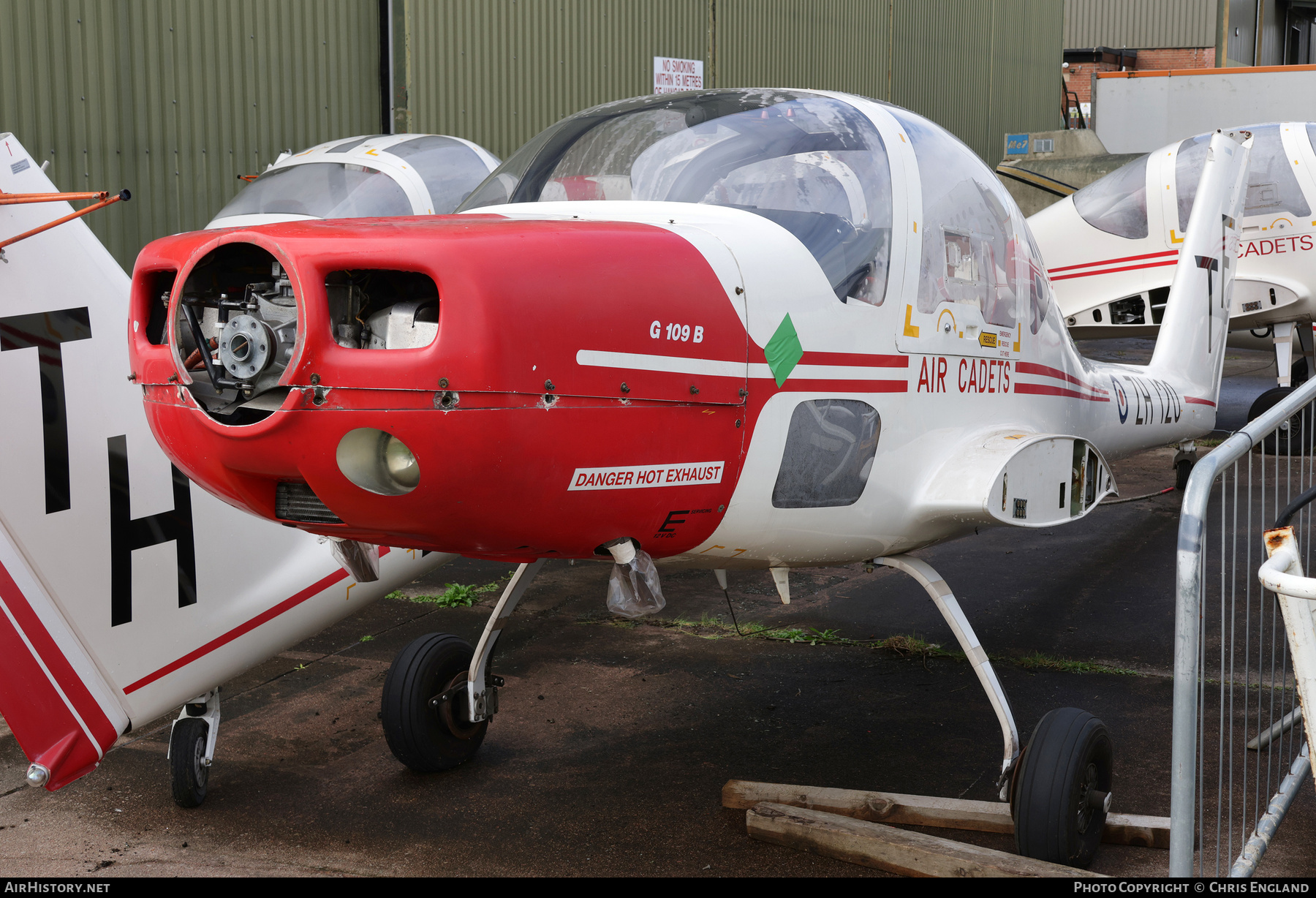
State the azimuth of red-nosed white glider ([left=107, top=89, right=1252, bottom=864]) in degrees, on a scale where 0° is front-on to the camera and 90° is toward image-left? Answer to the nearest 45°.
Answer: approximately 45°

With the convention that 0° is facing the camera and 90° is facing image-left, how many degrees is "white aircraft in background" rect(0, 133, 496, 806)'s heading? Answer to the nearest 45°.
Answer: approximately 225°

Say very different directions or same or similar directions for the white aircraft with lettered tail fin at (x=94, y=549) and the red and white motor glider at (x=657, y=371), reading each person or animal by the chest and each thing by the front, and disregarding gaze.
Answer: very different directions
